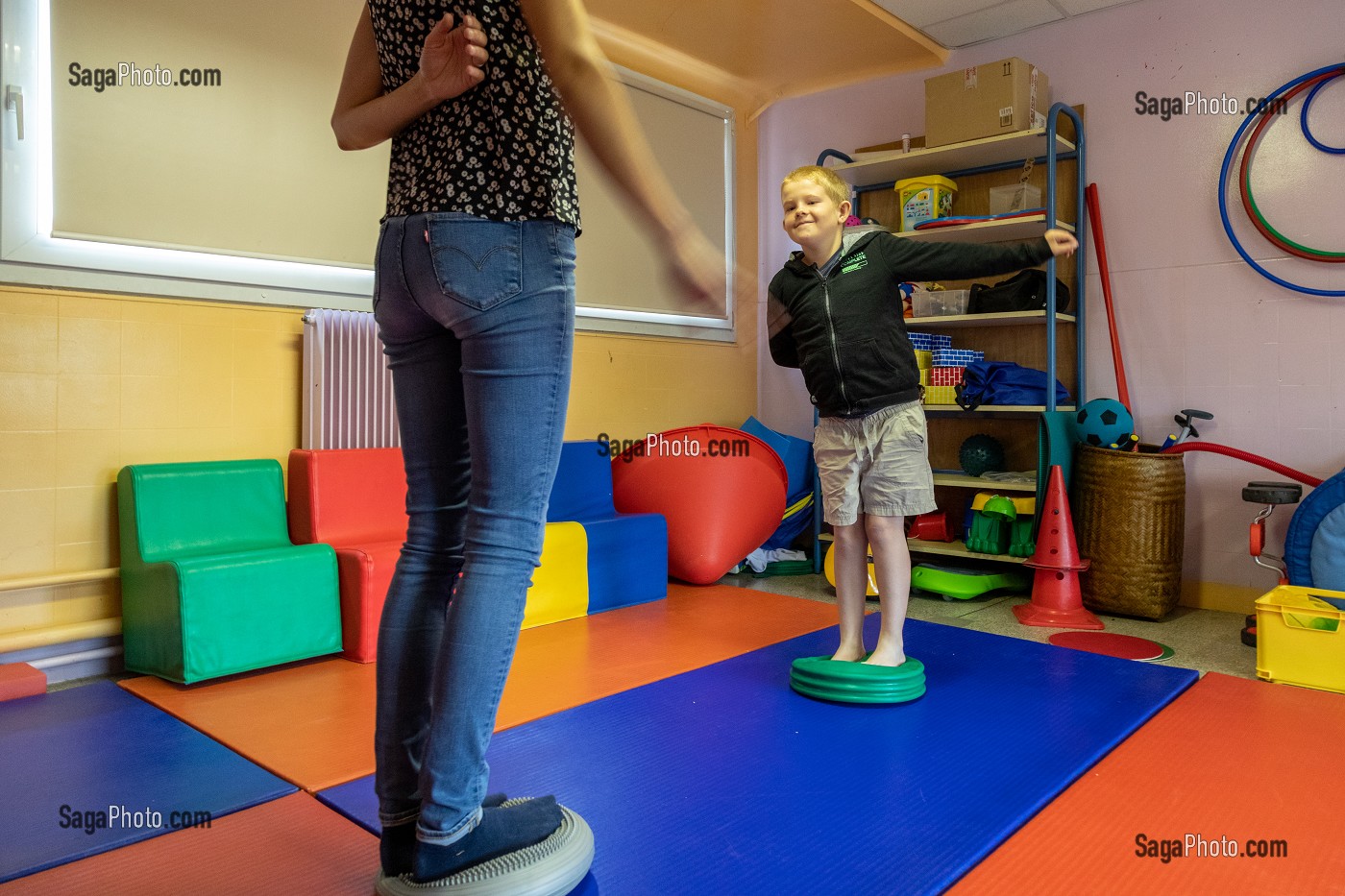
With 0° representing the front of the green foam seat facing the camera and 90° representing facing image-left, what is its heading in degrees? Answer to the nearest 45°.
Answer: approximately 315°

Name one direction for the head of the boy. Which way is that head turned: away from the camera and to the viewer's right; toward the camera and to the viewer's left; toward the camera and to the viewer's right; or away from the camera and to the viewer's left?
toward the camera and to the viewer's left

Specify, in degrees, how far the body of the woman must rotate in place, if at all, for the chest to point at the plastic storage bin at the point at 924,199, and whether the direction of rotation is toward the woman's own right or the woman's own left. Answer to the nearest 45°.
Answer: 0° — they already face it

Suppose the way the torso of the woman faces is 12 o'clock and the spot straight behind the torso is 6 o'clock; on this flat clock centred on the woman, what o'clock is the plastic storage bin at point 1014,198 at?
The plastic storage bin is roughly at 12 o'clock from the woman.

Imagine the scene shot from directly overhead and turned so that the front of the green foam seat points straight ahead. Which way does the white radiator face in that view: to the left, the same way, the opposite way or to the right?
the same way

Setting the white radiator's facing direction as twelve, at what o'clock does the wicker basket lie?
The wicker basket is roughly at 11 o'clock from the white radiator.

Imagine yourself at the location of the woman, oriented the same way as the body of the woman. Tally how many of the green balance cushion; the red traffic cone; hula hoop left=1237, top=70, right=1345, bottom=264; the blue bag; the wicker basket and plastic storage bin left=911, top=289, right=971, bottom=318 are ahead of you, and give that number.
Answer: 6

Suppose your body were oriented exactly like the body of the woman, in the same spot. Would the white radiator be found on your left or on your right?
on your left

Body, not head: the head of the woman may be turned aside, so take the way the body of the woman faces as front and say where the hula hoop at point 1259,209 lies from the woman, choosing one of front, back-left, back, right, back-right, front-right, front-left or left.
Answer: front

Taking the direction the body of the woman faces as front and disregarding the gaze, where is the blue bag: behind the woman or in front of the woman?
in front

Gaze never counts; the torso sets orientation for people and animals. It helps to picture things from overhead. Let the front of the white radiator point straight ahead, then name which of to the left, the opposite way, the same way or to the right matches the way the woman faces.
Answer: to the left

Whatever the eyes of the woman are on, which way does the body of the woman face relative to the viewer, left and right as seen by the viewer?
facing away from the viewer and to the right of the viewer

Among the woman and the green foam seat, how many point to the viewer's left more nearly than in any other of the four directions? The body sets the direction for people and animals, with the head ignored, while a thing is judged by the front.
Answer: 0

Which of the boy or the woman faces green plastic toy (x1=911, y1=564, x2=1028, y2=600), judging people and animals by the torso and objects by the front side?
the woman

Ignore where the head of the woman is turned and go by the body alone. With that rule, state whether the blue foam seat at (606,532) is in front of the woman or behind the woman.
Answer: in front

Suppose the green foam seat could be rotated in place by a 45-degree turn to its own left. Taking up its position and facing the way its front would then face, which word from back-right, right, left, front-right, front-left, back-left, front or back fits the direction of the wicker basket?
front

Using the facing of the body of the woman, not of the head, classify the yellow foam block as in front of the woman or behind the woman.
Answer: in front

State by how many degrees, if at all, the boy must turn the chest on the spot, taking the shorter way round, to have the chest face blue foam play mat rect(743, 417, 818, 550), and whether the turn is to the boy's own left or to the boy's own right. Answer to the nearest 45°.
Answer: approximately 135° to the boy's own right

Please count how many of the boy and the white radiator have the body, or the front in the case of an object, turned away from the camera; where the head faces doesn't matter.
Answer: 0

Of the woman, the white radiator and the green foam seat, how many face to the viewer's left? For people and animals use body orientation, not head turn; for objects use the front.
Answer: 0
